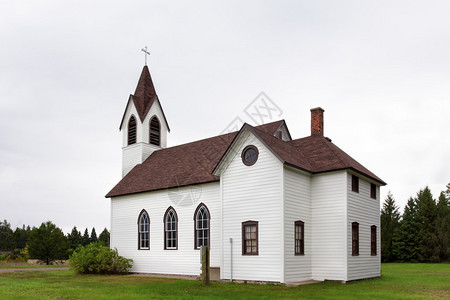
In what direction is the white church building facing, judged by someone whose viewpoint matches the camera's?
facing away from the viewer and to the left of the viewer

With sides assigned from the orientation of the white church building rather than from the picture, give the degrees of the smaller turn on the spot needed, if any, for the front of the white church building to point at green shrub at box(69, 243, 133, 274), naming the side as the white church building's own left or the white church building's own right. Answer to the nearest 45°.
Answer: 0° — it already faces it

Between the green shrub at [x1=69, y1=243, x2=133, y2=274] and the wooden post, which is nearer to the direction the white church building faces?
the green shrub
